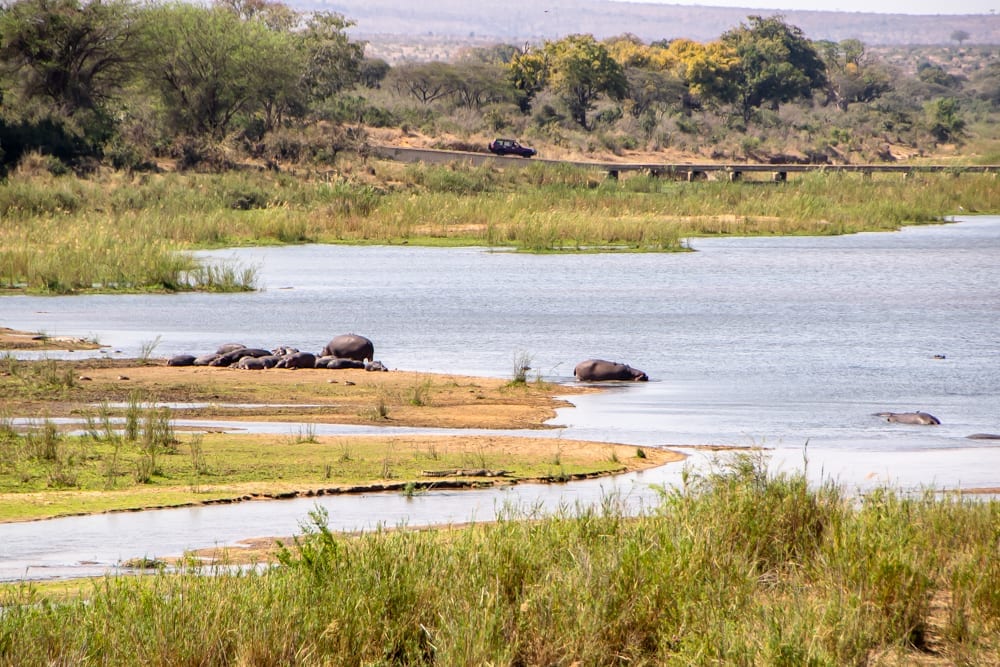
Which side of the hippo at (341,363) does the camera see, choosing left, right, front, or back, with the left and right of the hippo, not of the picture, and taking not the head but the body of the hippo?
right

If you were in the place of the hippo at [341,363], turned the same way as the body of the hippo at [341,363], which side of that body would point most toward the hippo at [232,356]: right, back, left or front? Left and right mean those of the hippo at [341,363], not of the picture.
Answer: back

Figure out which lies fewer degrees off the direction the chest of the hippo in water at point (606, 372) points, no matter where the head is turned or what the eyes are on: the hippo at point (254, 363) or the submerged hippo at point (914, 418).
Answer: the submerged hippo

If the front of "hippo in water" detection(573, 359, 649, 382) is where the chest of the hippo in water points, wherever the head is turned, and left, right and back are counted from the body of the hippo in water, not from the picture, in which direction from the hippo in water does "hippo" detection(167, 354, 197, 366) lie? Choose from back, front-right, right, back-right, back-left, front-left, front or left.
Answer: back

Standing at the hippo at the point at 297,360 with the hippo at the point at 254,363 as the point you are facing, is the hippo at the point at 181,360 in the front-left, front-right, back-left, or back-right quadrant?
front-right

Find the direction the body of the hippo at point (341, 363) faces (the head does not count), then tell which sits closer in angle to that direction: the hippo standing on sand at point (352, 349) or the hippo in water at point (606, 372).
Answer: the hippo in water

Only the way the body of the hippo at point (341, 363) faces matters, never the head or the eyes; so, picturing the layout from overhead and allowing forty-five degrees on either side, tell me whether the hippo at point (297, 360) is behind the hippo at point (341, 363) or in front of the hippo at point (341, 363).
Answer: behind

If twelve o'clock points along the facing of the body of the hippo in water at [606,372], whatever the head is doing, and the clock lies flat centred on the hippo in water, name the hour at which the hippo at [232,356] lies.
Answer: The hippo is roughly at 6 o'clock from the hippo in water.

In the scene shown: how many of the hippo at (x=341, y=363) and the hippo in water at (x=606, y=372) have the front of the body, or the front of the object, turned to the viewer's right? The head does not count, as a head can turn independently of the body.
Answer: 2

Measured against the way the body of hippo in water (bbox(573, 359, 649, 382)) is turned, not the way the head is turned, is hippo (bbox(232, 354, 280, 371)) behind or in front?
behind

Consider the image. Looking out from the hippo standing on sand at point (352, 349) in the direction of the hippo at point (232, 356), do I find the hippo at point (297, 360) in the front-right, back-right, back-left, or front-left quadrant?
front-left

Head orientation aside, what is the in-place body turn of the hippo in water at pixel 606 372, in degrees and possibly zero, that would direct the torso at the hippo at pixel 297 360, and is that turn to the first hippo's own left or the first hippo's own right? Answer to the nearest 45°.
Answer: approximately 180°

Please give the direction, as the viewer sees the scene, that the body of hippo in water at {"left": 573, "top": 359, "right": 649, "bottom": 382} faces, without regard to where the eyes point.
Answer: to the viewer's right

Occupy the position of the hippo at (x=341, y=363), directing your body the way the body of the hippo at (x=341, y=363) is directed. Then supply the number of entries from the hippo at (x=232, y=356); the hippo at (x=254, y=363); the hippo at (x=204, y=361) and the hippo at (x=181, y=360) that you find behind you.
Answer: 4

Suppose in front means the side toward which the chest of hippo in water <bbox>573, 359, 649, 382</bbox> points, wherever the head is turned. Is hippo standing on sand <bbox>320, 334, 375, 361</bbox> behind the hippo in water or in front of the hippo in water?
behind

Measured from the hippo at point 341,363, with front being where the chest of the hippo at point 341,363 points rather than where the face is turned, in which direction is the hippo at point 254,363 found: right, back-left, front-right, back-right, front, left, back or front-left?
back
